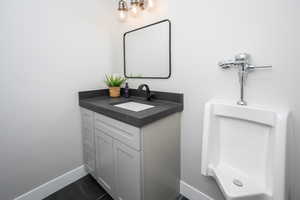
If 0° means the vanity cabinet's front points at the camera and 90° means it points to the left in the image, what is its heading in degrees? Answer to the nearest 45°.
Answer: approximately 45°
